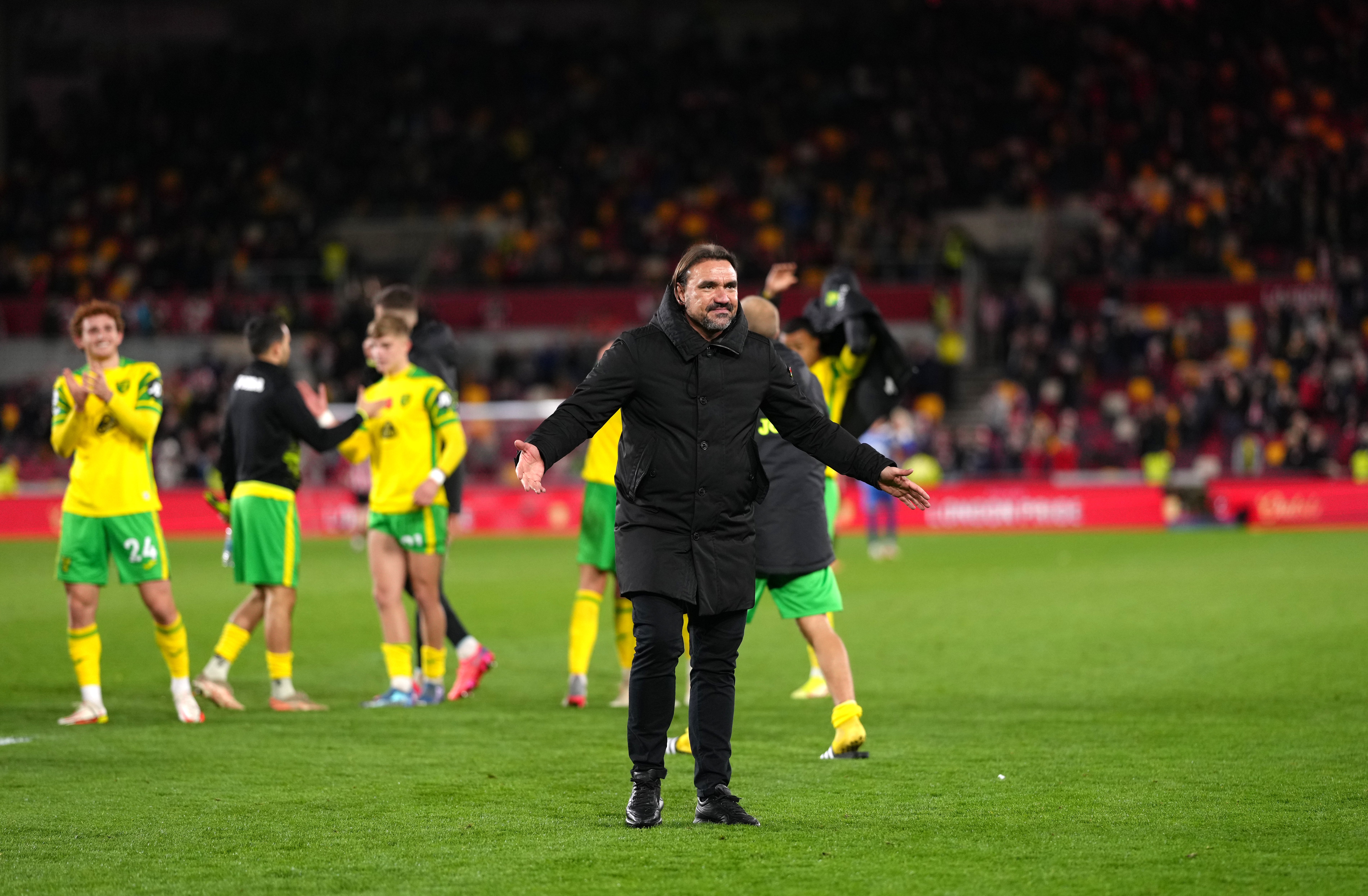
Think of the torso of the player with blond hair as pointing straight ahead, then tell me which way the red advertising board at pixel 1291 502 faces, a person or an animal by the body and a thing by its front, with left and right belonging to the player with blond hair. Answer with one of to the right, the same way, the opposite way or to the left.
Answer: the same way

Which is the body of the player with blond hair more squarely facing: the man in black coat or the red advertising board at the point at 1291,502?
the man in black coat

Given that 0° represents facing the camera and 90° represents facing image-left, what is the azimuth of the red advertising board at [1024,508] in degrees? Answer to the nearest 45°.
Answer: approximately 0°

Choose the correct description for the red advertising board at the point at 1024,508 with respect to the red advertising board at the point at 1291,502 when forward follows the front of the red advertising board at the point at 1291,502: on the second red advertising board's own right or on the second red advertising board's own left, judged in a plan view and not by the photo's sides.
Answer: on the second red advertising board's own right

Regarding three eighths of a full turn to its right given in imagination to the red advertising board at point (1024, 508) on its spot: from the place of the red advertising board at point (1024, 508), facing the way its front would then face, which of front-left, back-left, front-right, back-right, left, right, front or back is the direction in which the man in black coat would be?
back-left

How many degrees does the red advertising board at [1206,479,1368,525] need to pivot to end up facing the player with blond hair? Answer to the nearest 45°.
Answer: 0° — it already faces them

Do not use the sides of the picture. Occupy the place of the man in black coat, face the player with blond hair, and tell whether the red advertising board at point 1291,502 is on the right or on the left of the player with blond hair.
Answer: right

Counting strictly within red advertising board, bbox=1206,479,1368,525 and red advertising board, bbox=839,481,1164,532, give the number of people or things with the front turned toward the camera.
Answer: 2

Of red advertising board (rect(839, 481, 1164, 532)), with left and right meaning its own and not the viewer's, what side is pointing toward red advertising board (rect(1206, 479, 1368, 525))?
left

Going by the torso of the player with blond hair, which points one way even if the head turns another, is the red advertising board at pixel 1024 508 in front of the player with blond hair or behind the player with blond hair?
behind

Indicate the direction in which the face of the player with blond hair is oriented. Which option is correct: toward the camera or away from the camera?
toward the camera

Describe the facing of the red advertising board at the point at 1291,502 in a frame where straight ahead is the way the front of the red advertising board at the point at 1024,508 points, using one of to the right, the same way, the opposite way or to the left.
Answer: the same way

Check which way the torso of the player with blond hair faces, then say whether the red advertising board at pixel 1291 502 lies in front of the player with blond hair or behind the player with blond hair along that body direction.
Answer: behind

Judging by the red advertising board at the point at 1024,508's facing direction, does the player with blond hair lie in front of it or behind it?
in front

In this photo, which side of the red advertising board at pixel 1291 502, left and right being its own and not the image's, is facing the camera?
front
